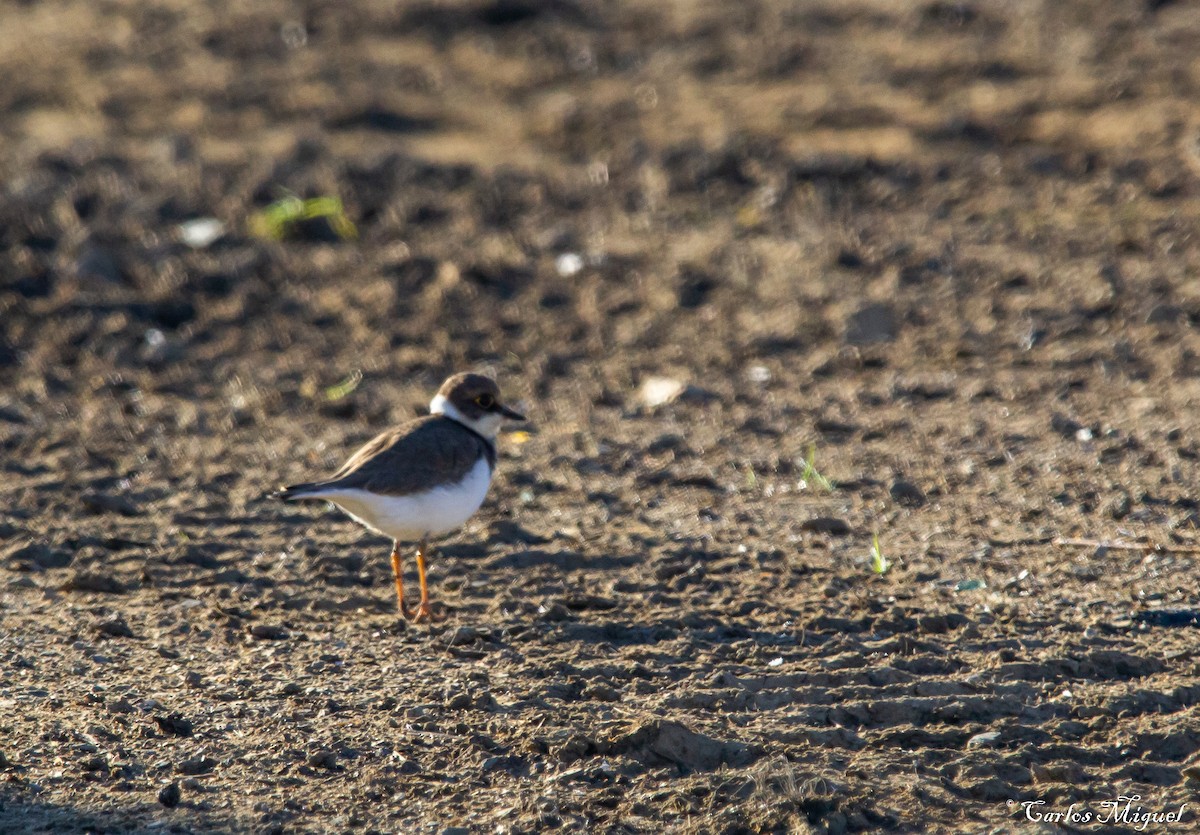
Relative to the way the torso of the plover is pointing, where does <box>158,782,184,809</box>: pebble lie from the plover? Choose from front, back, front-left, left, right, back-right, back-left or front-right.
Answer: back-right

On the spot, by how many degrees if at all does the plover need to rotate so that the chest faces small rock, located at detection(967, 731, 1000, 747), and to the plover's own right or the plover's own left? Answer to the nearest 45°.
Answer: approximately 45° to the plover's own right

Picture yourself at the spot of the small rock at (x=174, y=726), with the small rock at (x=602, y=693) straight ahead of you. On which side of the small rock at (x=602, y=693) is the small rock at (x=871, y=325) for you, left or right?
left

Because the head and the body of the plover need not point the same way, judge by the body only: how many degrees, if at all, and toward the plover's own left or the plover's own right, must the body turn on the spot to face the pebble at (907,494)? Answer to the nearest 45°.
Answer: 0° — it already faces it

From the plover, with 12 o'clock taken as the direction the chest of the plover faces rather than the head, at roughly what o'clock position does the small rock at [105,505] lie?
The small rock is roughly at 7 o'clock from the plover.

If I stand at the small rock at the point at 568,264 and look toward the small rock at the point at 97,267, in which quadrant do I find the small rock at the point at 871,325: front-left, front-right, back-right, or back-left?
back-left

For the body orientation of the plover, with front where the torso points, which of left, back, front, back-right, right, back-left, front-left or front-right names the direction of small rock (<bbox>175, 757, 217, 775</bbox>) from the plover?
back-right

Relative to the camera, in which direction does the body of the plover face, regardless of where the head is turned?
to the viewer's right

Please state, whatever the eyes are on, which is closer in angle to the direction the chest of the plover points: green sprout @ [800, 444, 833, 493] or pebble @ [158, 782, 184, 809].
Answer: the green sprout

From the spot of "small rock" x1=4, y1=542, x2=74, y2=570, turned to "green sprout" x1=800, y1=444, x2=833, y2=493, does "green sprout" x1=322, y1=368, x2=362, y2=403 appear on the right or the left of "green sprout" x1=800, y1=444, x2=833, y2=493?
left

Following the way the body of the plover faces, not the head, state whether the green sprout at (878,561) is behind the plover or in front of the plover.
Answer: in front
